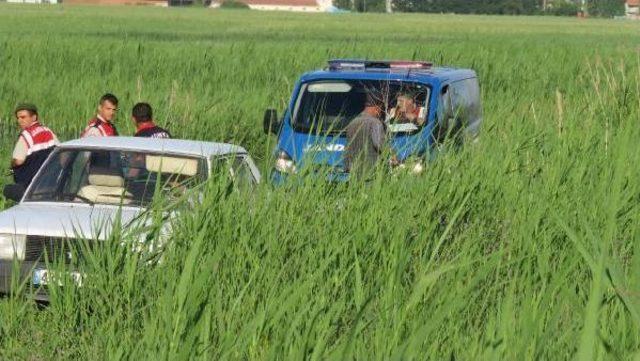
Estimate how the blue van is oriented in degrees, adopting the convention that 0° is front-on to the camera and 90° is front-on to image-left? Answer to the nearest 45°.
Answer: approximately 0°

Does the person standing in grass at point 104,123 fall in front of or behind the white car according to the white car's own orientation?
behind

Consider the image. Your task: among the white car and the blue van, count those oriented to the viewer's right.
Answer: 0

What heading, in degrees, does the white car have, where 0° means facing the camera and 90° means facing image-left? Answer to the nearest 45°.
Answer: approximately 45°

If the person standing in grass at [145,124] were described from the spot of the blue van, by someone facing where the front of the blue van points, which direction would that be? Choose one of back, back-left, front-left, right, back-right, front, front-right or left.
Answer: front-right

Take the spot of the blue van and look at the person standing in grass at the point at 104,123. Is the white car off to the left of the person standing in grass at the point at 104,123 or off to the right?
left
